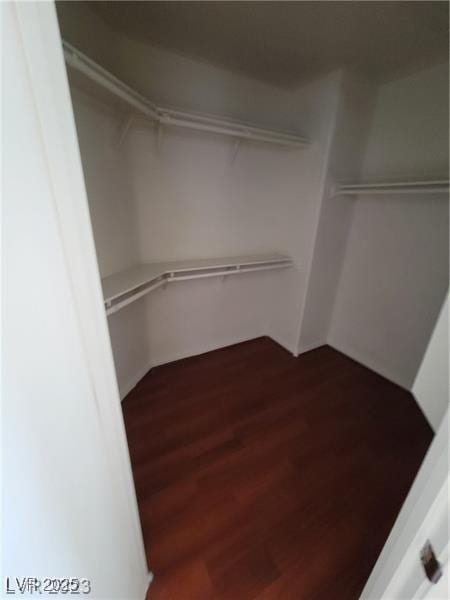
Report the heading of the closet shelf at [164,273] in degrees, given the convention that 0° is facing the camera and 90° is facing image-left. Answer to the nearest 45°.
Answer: approximately 315°
